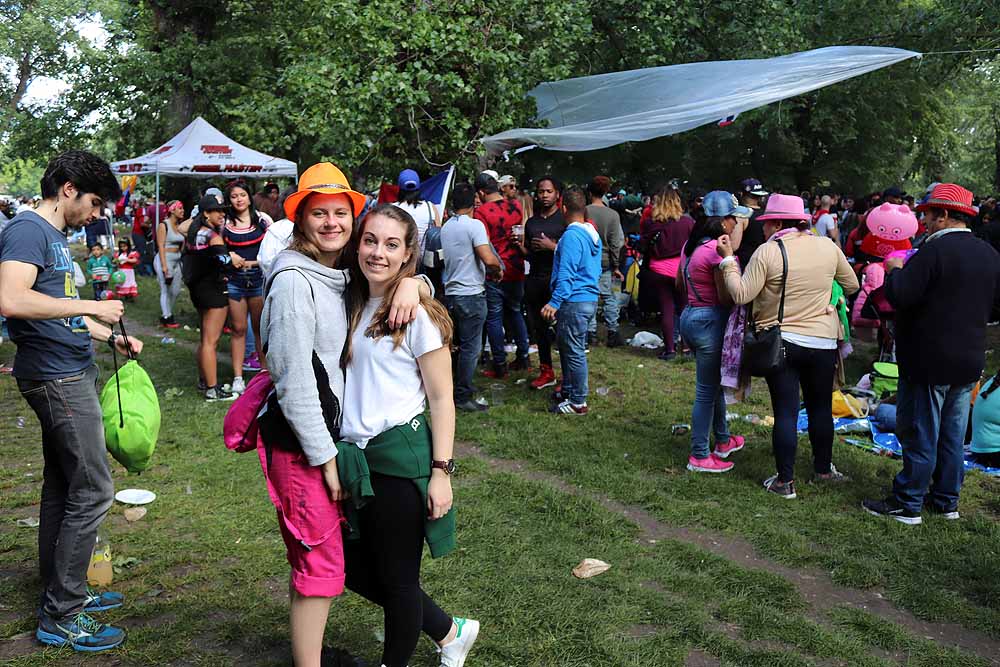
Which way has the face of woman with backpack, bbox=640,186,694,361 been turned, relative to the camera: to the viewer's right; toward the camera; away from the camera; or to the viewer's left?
away from the camera

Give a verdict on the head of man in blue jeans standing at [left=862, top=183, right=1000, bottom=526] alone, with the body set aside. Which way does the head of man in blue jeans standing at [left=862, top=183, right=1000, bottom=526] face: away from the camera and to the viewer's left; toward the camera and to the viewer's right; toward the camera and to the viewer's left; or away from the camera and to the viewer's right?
away from the camera and to the viewer's left

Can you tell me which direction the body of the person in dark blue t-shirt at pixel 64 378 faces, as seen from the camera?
to the viewer's right

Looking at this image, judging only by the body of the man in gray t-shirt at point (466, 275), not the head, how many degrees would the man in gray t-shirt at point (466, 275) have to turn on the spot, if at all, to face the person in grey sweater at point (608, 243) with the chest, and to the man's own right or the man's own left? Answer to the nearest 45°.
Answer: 0° — they already face them

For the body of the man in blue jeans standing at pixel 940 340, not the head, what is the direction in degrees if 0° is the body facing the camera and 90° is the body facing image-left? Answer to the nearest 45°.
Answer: approximately 135°
